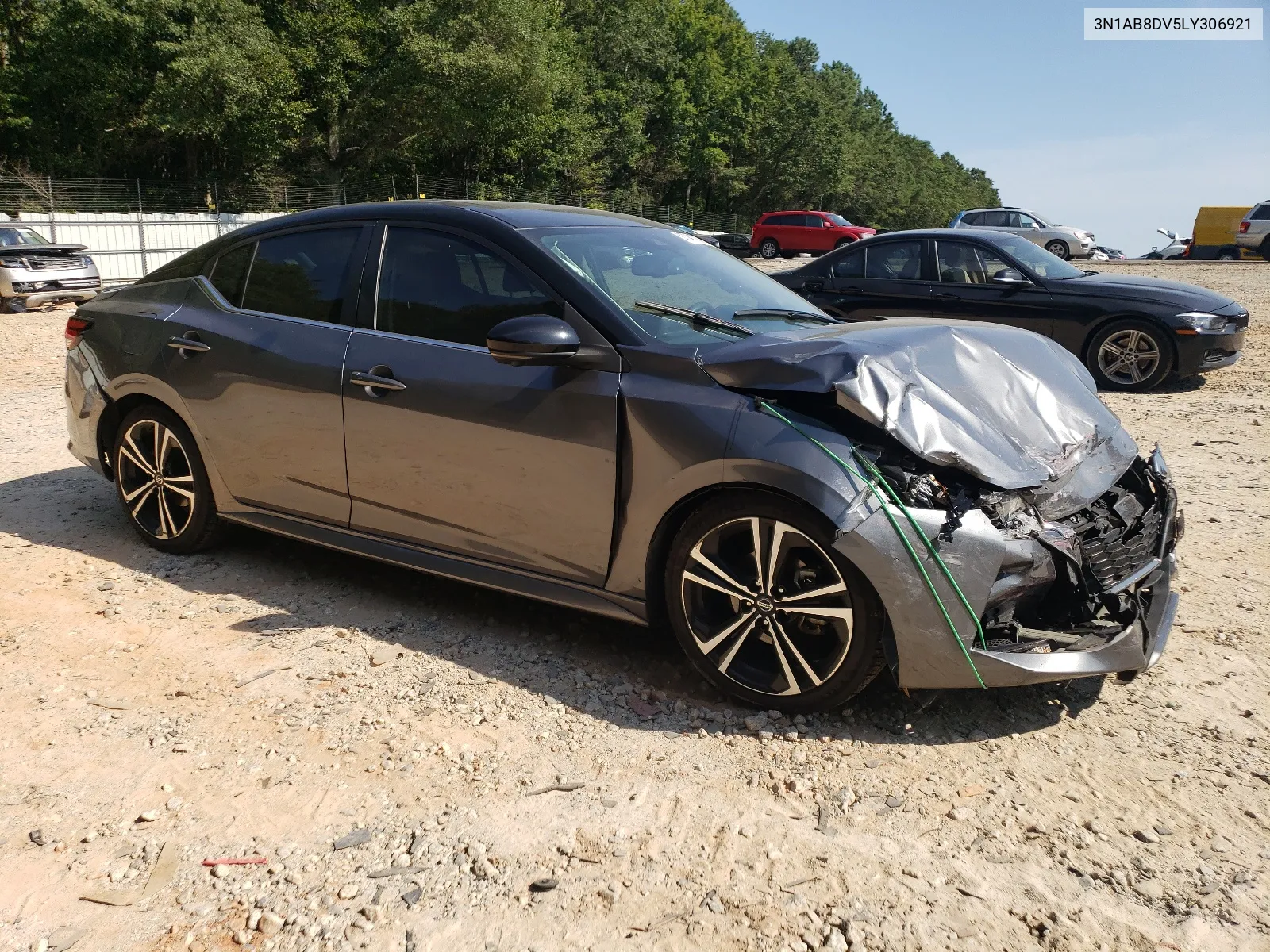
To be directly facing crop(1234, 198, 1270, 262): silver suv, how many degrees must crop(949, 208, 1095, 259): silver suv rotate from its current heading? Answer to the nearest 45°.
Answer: approximately 45° to its left

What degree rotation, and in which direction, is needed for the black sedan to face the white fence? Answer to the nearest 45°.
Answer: approximately 135° to its left

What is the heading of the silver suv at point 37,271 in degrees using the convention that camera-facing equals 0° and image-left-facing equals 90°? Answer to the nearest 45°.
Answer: approximately 315°

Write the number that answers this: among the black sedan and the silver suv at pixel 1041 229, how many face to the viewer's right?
2

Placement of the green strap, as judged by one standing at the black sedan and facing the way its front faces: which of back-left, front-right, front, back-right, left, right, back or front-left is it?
right

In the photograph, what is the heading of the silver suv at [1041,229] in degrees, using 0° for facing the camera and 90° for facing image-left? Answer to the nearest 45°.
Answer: approximately 270°

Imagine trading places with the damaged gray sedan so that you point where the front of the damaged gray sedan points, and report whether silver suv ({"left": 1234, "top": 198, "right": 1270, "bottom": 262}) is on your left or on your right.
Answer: on your left

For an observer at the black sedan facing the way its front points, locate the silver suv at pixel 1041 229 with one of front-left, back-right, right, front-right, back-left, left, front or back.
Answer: left

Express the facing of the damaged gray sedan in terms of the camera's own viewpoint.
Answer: facing the viewer and to the right of the viewer

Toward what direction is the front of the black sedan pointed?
to the viewer's right

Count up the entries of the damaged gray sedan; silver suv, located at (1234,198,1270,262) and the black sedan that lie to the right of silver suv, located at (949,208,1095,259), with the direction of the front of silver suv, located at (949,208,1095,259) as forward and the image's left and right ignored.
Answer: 2

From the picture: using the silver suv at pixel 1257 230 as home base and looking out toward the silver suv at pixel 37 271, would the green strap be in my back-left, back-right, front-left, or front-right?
front-left
